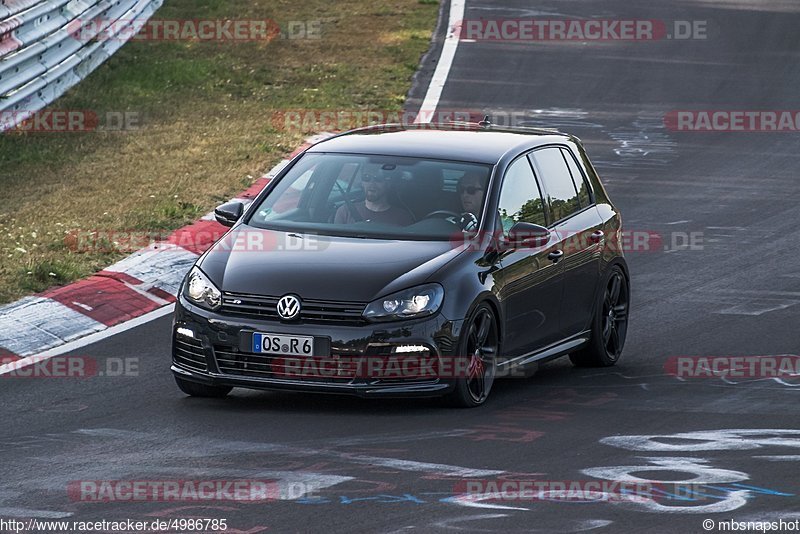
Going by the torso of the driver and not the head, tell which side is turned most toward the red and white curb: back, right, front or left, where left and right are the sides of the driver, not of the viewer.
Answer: right

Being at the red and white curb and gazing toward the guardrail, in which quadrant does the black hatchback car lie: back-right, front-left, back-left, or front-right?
back-right

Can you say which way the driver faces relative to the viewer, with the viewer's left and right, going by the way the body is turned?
facing the viewer and to the left of the viewer

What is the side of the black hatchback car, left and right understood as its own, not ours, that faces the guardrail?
right

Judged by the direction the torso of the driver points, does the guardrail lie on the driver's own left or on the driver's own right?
on the driver's own right

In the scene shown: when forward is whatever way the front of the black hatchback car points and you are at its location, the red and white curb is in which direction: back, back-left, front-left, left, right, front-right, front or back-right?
right
